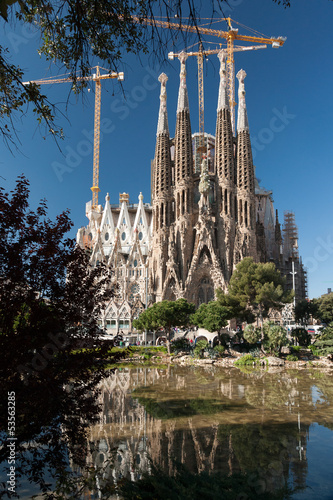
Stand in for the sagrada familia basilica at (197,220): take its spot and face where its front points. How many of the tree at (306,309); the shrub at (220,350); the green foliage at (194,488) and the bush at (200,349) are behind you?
0

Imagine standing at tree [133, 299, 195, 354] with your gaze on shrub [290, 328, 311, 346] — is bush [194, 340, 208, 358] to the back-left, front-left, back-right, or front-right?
front-right

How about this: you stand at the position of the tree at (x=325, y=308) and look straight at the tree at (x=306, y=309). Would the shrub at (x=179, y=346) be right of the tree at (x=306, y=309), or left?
left

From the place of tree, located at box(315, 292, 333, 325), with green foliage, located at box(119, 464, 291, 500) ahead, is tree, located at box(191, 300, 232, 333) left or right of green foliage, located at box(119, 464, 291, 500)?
right

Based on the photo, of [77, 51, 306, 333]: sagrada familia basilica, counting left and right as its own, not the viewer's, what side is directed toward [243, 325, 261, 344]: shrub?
front

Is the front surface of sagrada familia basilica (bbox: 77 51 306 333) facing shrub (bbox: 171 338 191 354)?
yes

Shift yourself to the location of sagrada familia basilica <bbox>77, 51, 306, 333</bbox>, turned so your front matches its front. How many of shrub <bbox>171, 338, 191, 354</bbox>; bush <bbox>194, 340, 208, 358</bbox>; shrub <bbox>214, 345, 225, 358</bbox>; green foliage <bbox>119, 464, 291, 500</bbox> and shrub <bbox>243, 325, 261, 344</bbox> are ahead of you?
5

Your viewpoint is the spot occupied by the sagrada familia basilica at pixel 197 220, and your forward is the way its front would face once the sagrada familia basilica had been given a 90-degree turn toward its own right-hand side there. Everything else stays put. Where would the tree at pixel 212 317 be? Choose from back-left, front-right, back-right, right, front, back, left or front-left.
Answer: left

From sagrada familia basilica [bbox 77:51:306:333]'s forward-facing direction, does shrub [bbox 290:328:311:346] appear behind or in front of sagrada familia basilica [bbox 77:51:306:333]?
in front

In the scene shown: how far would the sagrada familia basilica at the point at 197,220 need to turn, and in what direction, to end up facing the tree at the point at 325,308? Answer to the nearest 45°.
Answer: approximately 45° to its left

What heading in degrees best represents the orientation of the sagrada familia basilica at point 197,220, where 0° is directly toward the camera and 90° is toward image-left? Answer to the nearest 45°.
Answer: approximately 0°

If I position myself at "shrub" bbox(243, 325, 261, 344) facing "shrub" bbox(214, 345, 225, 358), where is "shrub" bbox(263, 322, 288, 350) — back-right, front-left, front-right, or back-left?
back-left

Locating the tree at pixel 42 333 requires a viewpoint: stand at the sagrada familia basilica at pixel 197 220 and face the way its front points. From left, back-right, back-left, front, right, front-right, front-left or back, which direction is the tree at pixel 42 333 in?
front

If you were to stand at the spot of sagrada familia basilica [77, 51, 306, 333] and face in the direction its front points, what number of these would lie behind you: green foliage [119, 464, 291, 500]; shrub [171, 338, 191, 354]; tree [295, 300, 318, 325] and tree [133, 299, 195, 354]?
0

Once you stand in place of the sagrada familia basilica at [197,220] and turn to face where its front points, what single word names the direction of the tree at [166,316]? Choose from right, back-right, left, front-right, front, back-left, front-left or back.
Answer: front

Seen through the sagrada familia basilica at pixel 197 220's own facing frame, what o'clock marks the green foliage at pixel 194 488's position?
The green foliage is roughly at 12 o'clock from the sagrada familia basilica.

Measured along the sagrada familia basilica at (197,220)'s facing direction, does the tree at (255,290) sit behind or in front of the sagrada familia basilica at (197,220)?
in front
